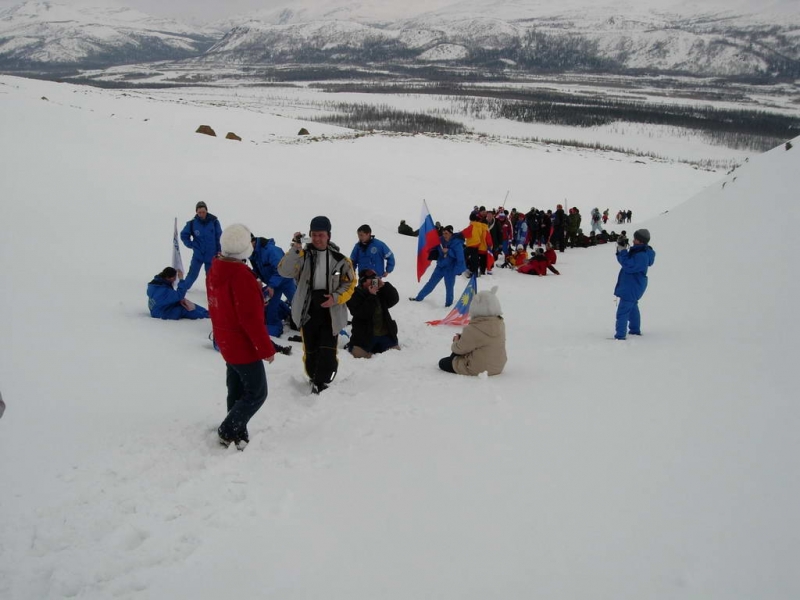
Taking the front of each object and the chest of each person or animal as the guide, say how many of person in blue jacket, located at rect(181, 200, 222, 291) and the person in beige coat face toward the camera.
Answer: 1

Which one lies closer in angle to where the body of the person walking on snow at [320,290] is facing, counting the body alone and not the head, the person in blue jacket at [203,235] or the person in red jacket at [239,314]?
the person in red jacket

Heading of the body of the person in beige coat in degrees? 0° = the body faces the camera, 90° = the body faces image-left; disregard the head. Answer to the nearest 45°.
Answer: approximately 135°

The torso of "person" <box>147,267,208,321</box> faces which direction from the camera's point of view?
to the viewer's right

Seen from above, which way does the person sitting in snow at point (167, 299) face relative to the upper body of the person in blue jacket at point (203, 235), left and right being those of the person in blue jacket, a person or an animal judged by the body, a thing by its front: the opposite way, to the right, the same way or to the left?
to the left

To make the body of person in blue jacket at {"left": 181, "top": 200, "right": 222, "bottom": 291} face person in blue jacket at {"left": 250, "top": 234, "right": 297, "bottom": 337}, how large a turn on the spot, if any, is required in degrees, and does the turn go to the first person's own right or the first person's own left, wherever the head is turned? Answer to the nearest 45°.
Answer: approximately 45° to the first person's own left

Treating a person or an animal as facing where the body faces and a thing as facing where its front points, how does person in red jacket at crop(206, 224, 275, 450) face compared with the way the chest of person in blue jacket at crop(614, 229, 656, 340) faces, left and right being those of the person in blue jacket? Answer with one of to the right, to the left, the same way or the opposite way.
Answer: to the right

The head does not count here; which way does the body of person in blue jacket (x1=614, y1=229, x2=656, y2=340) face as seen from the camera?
to the viewer's left

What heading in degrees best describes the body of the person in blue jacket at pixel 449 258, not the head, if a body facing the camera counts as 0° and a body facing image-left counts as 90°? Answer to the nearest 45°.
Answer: approximately 45°

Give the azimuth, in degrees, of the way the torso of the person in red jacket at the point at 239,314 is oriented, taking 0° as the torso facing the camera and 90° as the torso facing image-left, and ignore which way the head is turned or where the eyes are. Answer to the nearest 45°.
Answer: approximately 225°
